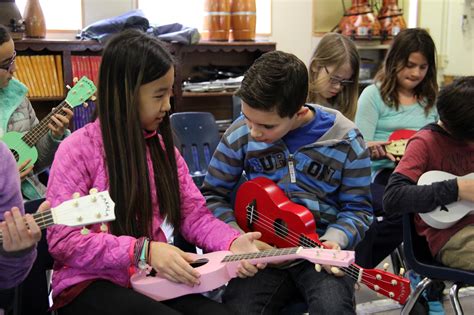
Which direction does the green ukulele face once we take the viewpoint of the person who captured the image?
facing the viewer

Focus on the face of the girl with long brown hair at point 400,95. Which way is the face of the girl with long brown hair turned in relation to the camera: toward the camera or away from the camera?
toward the camera

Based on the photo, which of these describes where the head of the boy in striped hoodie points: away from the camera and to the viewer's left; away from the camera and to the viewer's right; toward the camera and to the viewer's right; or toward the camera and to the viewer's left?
toward the camera and to the viewer's left

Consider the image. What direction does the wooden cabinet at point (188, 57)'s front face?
toward the camera

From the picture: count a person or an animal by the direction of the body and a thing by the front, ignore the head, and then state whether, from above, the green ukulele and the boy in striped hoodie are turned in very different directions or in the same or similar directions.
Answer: same or similar directions

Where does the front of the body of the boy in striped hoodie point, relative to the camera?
toward the camera

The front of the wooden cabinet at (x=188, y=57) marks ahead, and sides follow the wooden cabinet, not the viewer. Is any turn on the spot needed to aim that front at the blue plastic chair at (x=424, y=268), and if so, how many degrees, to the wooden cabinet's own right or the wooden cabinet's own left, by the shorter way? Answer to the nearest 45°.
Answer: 0° — it already faces it

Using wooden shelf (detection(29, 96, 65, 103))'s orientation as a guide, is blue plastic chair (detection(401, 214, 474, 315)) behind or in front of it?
in front

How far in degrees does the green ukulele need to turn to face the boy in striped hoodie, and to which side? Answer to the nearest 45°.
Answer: approximately 45° to its left

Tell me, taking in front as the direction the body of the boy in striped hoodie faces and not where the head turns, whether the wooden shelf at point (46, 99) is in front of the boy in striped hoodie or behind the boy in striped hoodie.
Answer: behind
